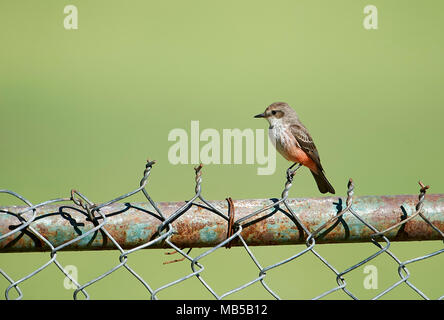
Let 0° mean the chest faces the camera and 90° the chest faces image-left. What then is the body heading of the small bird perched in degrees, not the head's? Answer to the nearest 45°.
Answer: approximately 90°
